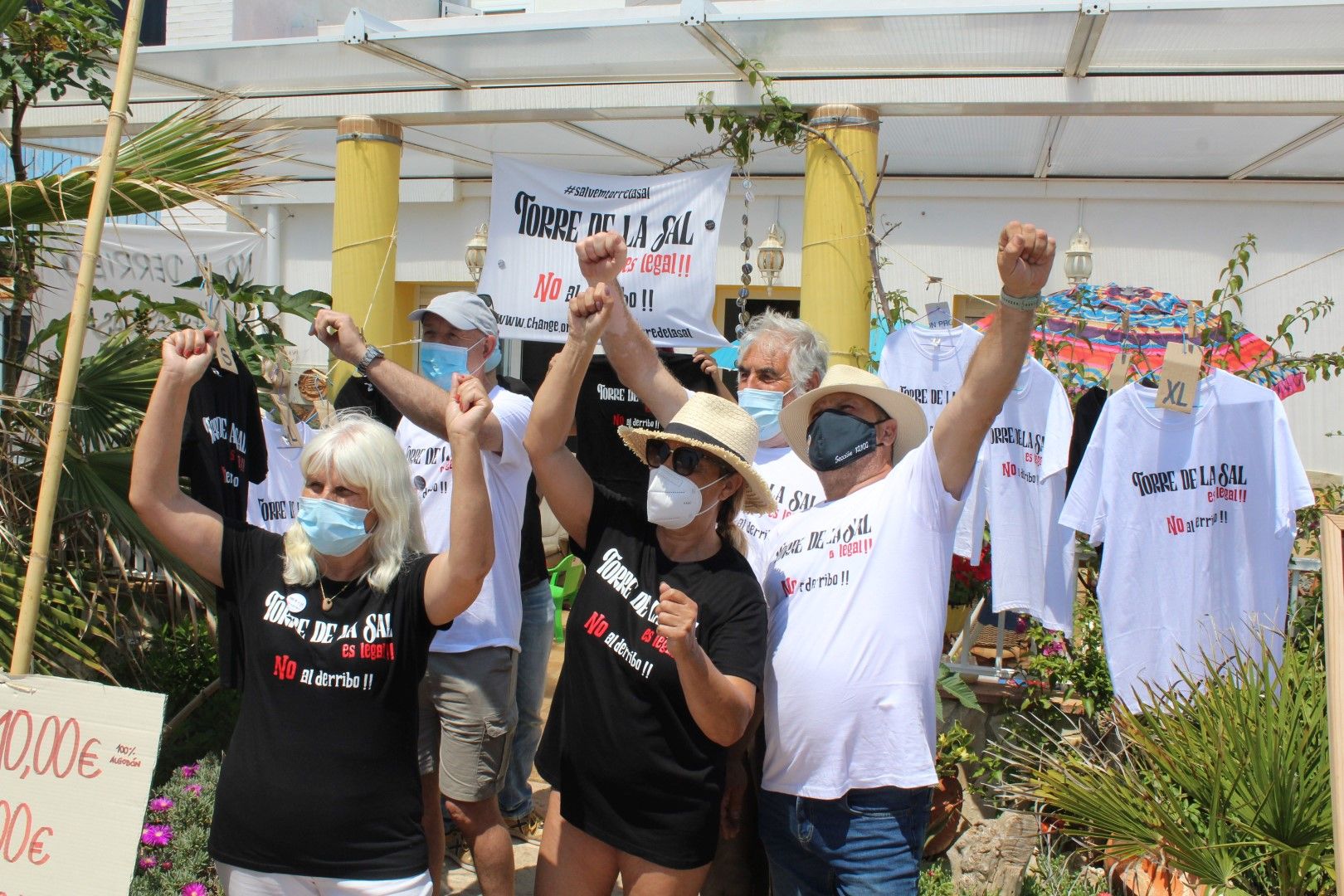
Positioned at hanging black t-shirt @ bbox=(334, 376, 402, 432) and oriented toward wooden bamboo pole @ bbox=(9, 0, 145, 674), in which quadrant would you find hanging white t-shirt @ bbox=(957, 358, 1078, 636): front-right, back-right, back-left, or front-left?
back-left

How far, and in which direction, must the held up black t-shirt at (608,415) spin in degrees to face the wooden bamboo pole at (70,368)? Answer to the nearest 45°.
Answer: approximately 45° to its right

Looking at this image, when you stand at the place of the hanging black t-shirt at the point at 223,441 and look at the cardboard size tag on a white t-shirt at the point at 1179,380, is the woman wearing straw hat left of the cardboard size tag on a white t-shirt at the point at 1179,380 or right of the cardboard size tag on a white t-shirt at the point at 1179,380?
right

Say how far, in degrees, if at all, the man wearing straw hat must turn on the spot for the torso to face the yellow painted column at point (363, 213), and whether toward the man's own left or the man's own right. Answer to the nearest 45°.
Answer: approximately 90° to the man's own right

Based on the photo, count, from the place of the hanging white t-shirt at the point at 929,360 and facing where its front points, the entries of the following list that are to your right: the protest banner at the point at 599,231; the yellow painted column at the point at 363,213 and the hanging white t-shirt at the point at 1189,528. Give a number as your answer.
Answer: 2
